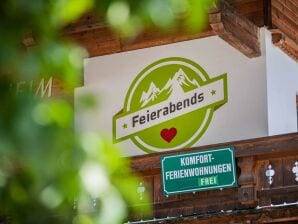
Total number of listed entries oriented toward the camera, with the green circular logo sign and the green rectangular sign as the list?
2

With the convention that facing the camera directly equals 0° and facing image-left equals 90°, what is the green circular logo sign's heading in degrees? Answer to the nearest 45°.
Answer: approximately 0°

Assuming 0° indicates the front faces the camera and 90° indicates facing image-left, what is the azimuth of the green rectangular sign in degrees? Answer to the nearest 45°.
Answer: approximately 0°
